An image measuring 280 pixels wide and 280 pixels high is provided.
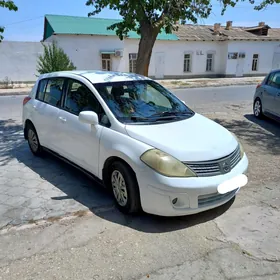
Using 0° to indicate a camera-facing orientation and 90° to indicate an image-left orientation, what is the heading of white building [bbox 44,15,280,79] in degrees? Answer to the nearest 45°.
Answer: approximately 0°

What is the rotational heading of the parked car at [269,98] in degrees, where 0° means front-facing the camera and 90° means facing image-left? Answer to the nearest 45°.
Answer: approximately 315°

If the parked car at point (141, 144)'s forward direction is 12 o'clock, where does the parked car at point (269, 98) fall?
the parked car at point (269, 98) is roughly at 9 o'clock from the parked car at point (141, 144).

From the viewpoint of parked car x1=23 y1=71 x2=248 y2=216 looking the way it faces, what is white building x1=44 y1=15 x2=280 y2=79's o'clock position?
The white building is roughly at 8 o'clock from the parked car.

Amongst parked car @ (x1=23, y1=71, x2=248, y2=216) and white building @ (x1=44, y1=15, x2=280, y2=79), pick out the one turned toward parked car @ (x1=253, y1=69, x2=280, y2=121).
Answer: the white building

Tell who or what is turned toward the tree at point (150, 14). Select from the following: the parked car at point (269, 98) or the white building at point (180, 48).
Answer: the white building

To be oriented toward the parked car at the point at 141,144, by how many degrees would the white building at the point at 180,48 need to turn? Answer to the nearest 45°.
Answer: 0° — it already faces it

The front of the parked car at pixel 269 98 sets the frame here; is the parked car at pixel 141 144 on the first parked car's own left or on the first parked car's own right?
on the first parked car's own right

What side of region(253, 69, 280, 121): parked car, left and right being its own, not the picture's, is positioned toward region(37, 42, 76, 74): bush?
back

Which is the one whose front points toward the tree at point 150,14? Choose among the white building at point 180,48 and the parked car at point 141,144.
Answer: the white building

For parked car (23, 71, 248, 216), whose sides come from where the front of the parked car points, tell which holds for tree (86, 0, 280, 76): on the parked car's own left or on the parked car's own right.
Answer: on the parked car's own left

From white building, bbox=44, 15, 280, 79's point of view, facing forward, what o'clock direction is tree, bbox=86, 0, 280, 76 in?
The tree is roughly at 12 o'clock from the white building.
